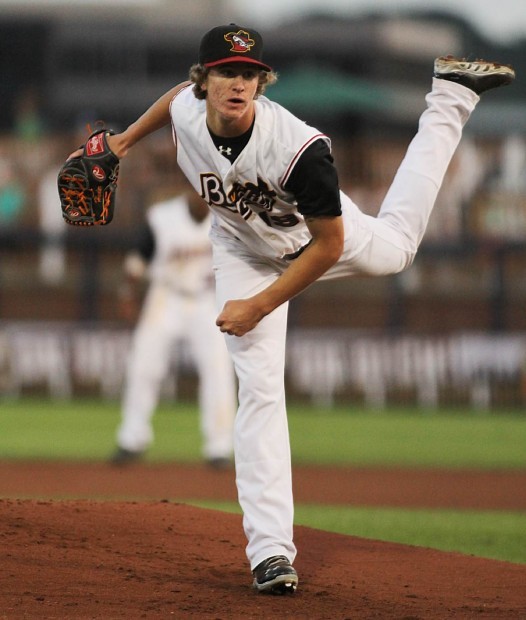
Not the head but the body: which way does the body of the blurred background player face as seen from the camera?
toward the camera

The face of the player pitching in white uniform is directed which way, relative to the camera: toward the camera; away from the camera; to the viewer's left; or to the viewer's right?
toward the camera
